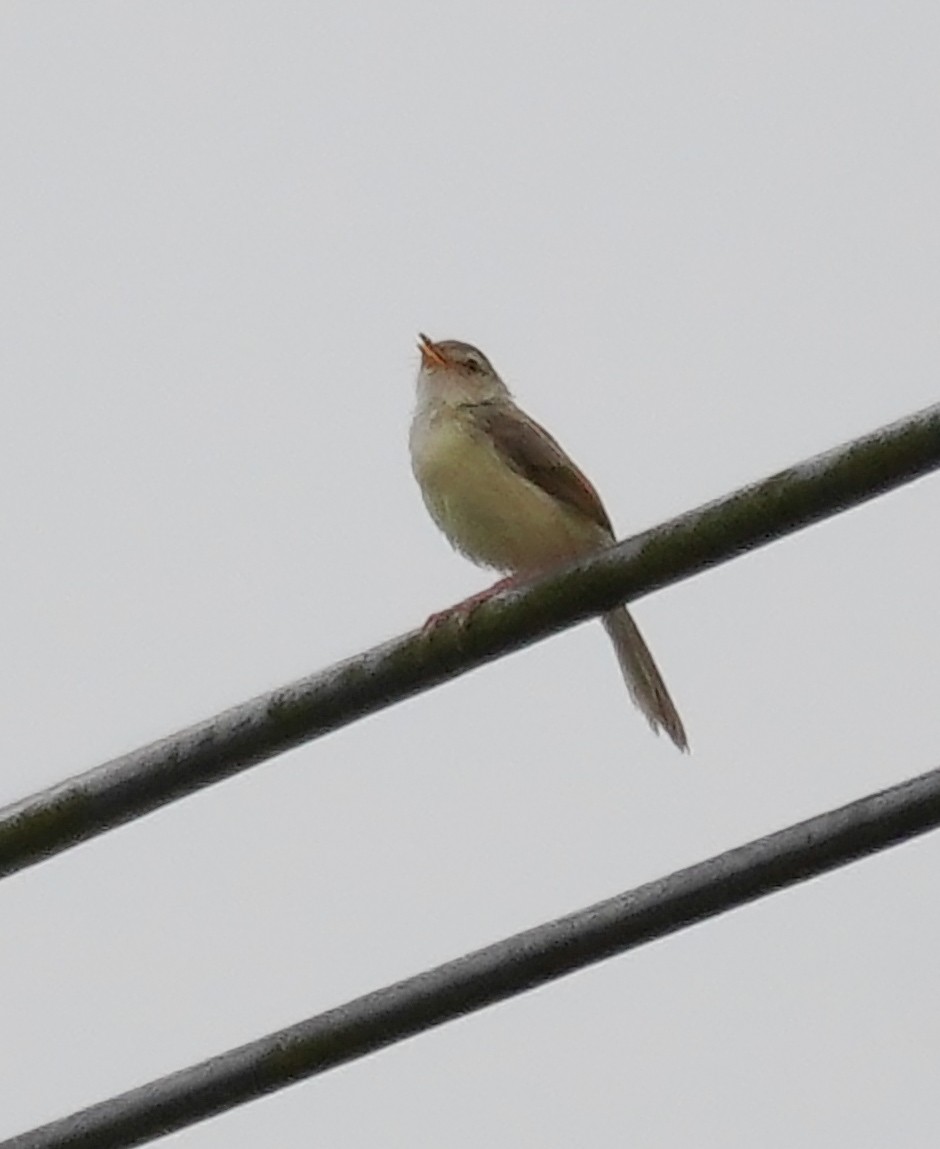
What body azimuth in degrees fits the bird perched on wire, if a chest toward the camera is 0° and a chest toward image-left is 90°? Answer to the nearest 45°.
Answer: approximately 45°
